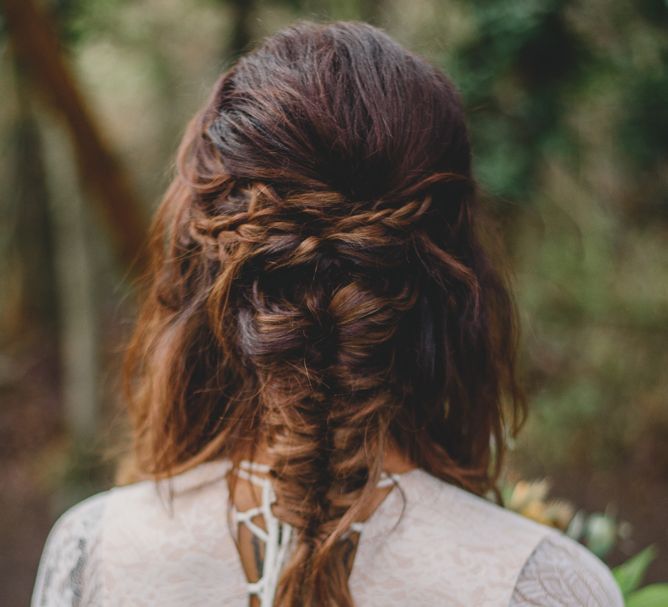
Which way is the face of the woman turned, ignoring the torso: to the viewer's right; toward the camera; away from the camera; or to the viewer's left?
away from the camera

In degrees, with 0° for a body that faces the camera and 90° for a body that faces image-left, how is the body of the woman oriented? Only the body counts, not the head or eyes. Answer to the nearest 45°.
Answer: approximately 180°
